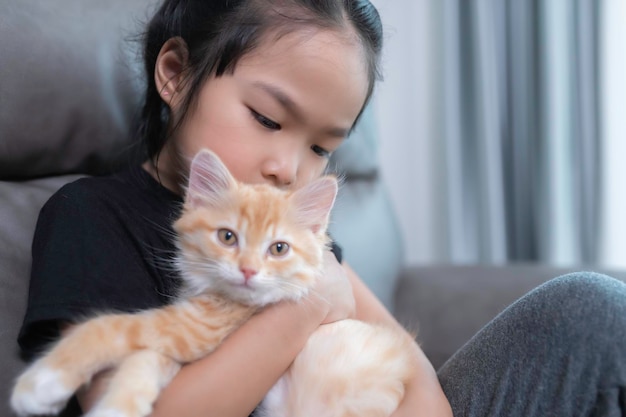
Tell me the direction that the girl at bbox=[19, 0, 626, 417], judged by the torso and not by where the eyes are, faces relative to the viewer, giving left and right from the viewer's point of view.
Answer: facing the viewer and to the right of the viewer

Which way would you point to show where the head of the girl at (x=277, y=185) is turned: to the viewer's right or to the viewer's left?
to the viewer's right

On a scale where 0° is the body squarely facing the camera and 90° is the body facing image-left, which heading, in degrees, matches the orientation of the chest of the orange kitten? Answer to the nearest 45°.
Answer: approximately 45°
